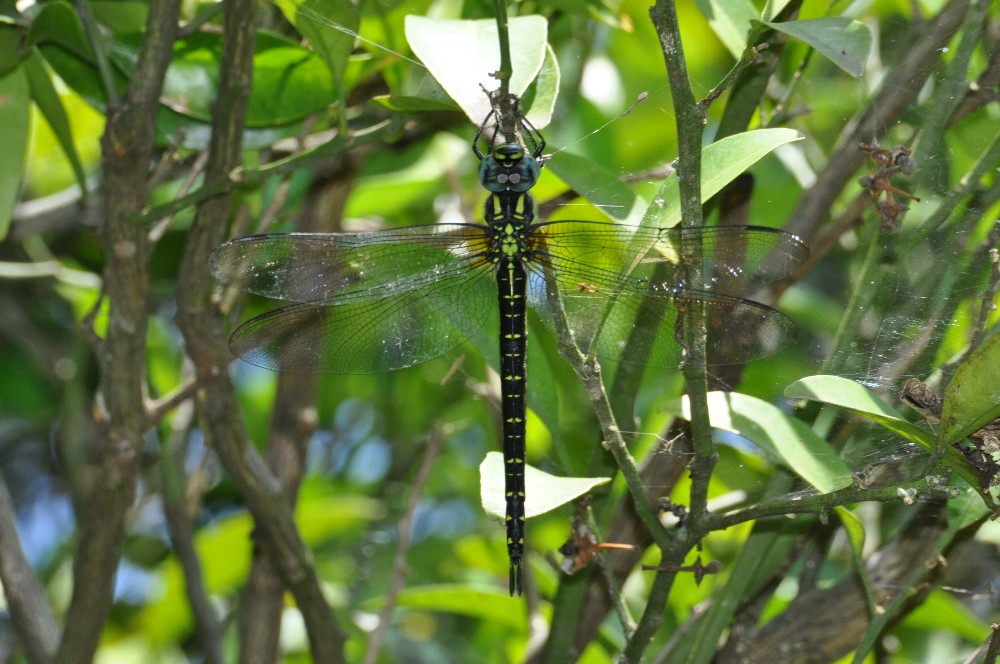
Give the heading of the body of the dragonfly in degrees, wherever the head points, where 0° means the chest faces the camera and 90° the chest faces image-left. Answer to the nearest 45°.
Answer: approximately 180°
